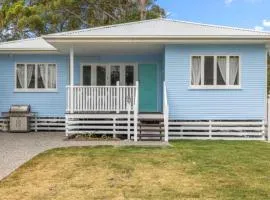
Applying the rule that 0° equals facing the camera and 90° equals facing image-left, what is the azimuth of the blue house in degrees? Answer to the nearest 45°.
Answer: approximately 0°

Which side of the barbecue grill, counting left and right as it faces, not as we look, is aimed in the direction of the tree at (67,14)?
back

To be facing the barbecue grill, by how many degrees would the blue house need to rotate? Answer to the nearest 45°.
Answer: approximately 90° to its right

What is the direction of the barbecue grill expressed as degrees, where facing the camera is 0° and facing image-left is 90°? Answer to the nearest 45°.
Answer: approximately 0°

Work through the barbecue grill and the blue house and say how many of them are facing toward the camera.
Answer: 2
